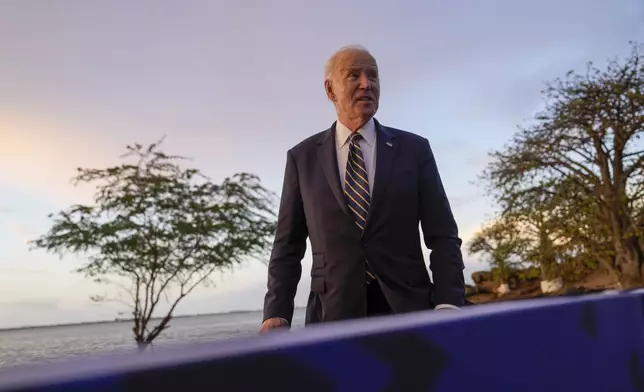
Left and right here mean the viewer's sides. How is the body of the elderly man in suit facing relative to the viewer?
facing the viewer

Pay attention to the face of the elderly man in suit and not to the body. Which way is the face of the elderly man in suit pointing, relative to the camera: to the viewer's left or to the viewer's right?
to the viewer's right
